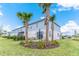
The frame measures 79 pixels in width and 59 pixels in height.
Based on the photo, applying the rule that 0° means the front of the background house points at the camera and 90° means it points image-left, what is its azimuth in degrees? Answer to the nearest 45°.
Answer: approximately 45°
